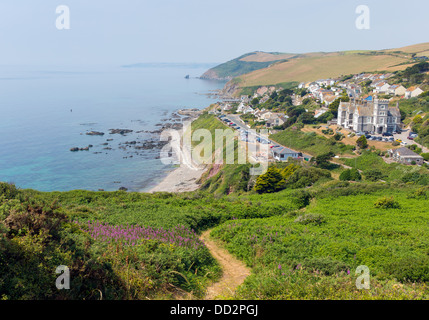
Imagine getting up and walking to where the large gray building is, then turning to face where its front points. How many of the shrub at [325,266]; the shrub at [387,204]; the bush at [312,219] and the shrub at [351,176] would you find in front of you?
4

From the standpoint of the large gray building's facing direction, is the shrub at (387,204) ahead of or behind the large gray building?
ahead

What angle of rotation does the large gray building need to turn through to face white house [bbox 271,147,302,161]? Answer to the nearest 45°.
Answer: approximately 45° to its right

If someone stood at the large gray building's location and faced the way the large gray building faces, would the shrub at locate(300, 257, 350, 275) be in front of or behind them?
in front

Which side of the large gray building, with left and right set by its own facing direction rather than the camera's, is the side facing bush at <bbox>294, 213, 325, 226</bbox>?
front

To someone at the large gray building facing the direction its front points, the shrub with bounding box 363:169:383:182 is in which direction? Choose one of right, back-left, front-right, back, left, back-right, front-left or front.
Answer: front

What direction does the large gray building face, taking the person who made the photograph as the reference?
facing the viewer

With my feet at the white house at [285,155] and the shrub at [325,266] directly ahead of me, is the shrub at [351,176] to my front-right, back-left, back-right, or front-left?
front-left

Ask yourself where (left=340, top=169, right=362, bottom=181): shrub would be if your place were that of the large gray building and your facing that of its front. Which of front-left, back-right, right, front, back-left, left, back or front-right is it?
front
